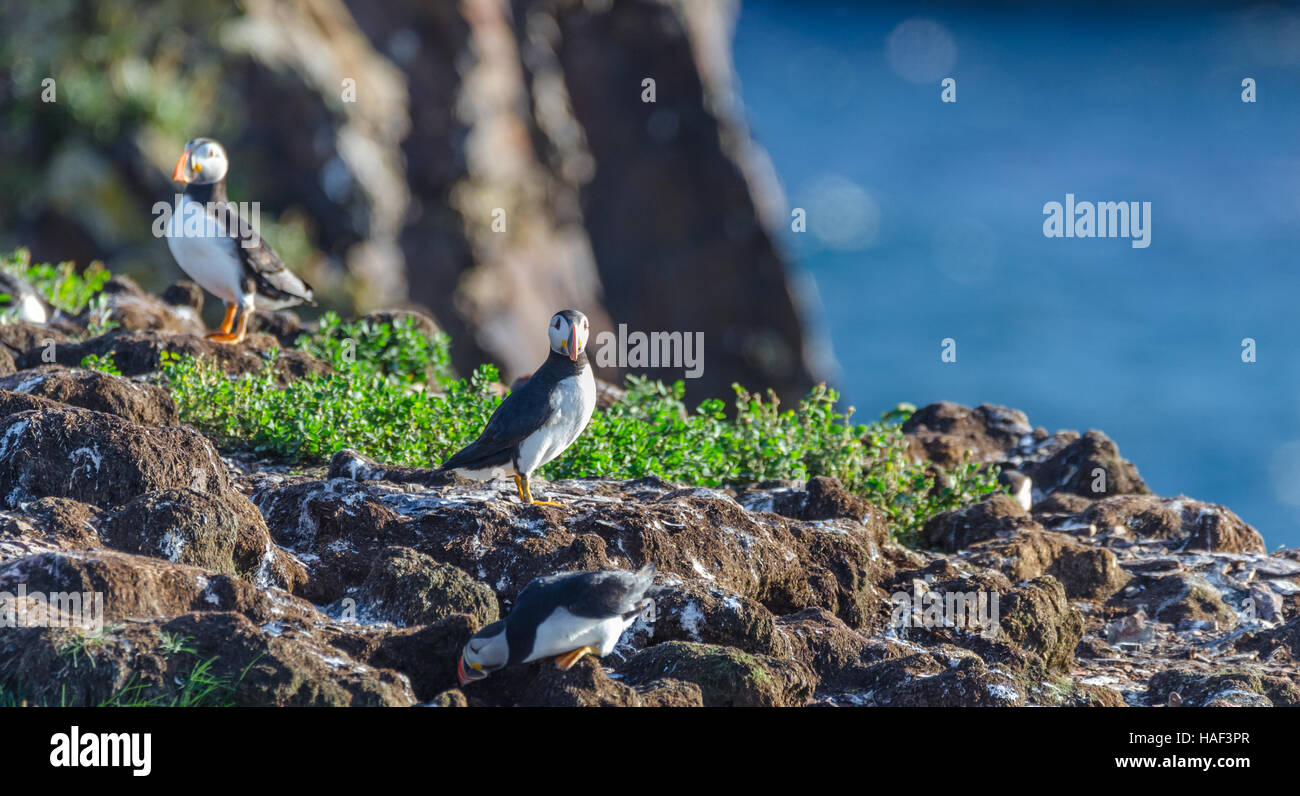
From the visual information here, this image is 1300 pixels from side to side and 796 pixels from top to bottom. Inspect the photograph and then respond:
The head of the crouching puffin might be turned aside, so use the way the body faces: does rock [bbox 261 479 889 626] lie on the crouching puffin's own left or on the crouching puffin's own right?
on the crouching puffin's own right

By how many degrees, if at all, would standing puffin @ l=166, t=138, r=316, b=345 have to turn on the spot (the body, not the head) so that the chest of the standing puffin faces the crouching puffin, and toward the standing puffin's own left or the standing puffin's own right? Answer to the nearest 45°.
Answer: approximately 45° to the standing puffin's own left

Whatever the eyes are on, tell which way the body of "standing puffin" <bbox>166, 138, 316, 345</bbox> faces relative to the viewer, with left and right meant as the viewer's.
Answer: facing the viewer and to the left of the viewer

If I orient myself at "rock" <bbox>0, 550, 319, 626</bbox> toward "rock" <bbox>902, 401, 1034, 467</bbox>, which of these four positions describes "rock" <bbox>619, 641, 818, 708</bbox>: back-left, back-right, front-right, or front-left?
front-right

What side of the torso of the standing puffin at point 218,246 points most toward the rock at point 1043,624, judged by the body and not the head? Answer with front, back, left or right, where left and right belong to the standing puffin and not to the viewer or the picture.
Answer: left

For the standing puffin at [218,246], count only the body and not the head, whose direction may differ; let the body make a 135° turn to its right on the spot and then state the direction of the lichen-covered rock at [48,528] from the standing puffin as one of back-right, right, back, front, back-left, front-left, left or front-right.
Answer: back

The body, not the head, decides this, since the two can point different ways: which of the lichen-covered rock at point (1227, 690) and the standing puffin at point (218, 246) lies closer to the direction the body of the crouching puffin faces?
the standing puffin

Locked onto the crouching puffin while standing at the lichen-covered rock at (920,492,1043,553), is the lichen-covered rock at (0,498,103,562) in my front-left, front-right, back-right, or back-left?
front-right

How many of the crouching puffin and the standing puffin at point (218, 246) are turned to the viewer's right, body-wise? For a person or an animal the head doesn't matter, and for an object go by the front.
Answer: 0

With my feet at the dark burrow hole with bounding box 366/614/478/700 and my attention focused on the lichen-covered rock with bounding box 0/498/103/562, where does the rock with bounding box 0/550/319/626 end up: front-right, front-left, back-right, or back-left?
front-left

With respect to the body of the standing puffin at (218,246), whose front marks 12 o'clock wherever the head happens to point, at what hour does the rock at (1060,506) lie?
The rock is roughly at 8 o'clock from the standing puffin.

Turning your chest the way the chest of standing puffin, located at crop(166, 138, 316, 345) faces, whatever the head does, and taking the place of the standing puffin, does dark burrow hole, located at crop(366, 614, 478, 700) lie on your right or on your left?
on your left

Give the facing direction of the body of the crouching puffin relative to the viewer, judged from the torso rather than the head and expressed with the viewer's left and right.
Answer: facing to the left of the viewer
